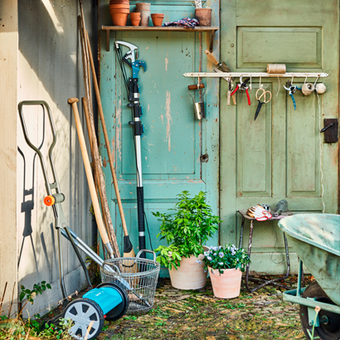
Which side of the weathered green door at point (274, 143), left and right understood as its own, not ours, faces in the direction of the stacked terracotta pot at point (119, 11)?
right

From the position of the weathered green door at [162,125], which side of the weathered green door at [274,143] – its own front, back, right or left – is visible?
right

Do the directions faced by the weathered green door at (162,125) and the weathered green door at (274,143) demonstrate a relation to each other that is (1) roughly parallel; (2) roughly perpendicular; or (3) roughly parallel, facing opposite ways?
roughly parallel

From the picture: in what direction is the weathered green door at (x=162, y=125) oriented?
toward the camera

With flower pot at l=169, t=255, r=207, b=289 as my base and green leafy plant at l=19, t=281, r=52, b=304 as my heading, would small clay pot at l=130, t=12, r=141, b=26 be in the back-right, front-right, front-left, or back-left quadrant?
front-right

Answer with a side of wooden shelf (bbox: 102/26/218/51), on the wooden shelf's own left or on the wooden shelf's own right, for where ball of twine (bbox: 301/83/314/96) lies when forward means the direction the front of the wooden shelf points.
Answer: on the wooden shelf's own left

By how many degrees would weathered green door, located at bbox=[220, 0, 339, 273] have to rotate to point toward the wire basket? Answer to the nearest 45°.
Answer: approximately 45° to its right

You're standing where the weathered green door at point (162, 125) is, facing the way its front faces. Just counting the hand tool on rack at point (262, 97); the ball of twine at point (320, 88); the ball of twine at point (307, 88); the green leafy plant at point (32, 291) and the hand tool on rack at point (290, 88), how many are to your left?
4

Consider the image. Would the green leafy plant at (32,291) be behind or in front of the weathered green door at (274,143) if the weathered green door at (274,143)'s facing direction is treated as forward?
in front

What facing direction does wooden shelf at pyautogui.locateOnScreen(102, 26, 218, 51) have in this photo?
toward the camera

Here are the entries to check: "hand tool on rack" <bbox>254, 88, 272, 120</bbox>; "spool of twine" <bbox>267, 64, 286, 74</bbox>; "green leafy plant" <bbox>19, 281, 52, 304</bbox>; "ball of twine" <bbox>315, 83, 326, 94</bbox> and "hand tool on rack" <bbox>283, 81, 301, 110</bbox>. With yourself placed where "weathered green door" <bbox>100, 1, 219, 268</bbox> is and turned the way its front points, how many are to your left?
4

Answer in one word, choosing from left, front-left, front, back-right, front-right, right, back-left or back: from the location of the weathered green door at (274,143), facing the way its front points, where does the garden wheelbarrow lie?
front

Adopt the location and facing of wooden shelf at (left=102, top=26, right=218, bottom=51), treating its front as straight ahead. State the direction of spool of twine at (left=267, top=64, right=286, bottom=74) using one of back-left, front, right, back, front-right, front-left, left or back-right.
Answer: left

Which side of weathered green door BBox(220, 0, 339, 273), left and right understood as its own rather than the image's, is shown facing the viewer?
front
